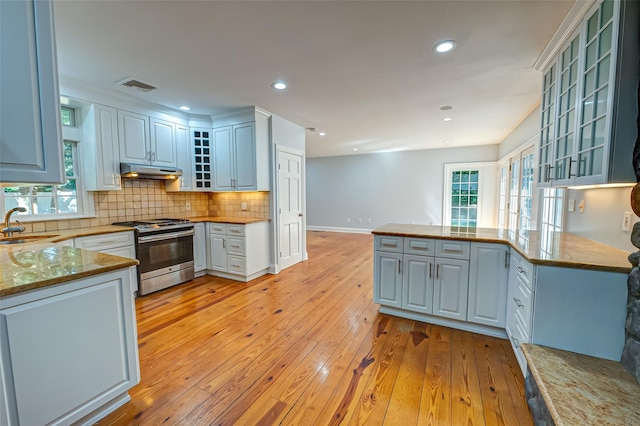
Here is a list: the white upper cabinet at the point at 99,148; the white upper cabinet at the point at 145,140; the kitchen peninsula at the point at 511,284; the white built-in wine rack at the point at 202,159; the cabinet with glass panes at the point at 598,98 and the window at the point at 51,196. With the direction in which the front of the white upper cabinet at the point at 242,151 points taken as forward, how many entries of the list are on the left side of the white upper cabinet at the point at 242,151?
2

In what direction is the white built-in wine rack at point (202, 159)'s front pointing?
toward the camera

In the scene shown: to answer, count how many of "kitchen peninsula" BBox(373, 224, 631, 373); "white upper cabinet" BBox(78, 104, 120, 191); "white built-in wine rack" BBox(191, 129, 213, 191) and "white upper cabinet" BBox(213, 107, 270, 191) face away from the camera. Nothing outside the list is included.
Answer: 0

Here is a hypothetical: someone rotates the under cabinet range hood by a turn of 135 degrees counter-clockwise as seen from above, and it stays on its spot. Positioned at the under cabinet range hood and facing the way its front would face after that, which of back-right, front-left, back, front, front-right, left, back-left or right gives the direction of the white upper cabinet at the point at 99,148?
left

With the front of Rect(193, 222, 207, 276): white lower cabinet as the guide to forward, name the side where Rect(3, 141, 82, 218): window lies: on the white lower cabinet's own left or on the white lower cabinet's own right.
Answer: on the white lower cabinet's own right

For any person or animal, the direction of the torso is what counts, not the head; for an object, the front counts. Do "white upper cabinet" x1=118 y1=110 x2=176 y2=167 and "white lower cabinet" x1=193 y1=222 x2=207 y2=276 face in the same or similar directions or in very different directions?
same or similar directions

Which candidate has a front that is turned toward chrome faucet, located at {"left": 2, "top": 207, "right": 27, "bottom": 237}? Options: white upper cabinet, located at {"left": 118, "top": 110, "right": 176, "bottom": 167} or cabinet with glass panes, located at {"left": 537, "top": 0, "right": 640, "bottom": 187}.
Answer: the cabinet with glass panes

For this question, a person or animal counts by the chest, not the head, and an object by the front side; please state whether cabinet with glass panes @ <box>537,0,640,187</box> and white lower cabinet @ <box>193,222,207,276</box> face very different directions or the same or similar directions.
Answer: very different directions

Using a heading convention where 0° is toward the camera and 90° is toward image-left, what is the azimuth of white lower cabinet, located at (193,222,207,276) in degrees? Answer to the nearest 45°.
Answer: approximately 315°

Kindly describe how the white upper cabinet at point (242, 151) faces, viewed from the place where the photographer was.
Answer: facing the viewer and to the left of the viewer
